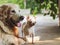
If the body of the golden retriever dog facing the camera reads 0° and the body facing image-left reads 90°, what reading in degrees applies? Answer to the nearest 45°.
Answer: approximately 270°
